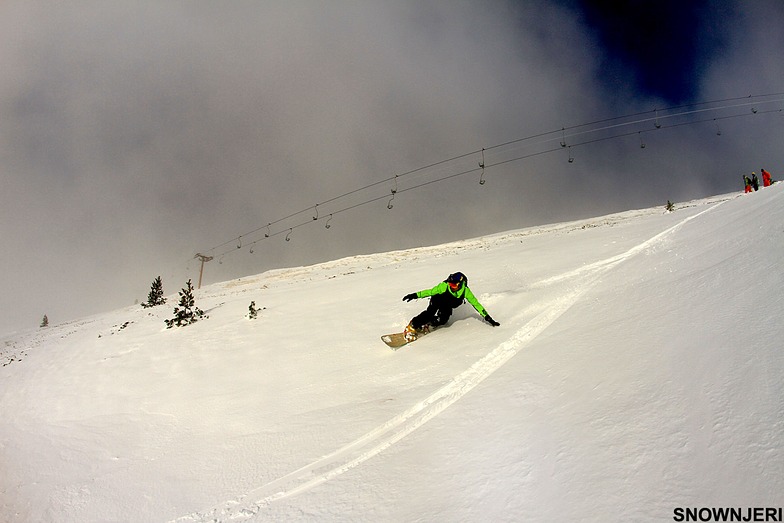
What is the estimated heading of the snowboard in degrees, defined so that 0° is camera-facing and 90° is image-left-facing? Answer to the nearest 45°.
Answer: approximately 45°

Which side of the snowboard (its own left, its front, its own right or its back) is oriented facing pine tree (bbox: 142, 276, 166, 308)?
right
